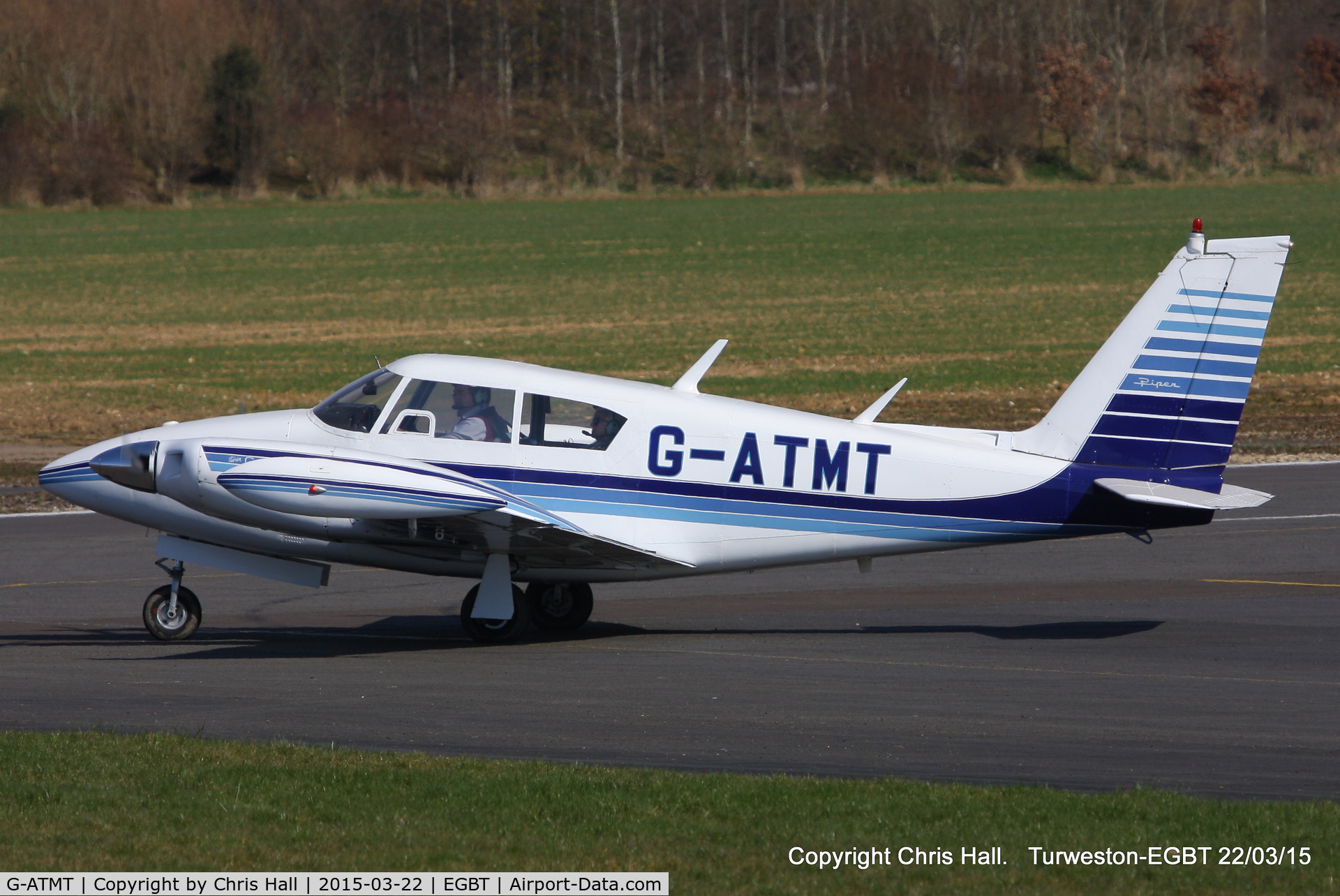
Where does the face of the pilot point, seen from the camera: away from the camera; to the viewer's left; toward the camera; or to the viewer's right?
to the viewer's left

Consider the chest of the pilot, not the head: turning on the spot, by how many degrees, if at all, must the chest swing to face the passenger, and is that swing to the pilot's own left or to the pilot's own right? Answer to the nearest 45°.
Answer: approximately 180°

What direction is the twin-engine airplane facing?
to the viewer's left

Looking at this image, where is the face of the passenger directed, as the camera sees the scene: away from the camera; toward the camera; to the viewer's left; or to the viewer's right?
to the viewer's left

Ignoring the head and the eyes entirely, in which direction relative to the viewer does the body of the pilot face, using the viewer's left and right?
facing to the left of the viewer
